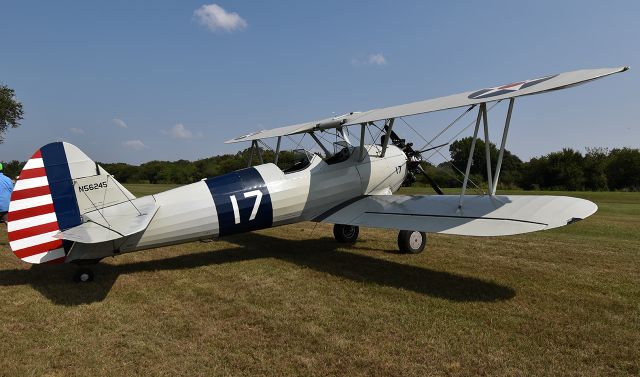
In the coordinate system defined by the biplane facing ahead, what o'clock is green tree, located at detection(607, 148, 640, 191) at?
The green tree is roughly at 12 o'clock from the biplane.

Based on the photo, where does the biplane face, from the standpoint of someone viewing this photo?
facing away from the viewer and to the right of the viewer

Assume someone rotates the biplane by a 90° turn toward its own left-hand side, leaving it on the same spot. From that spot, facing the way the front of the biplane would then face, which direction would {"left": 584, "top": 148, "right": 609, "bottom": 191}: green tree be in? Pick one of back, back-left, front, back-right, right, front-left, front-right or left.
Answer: right
